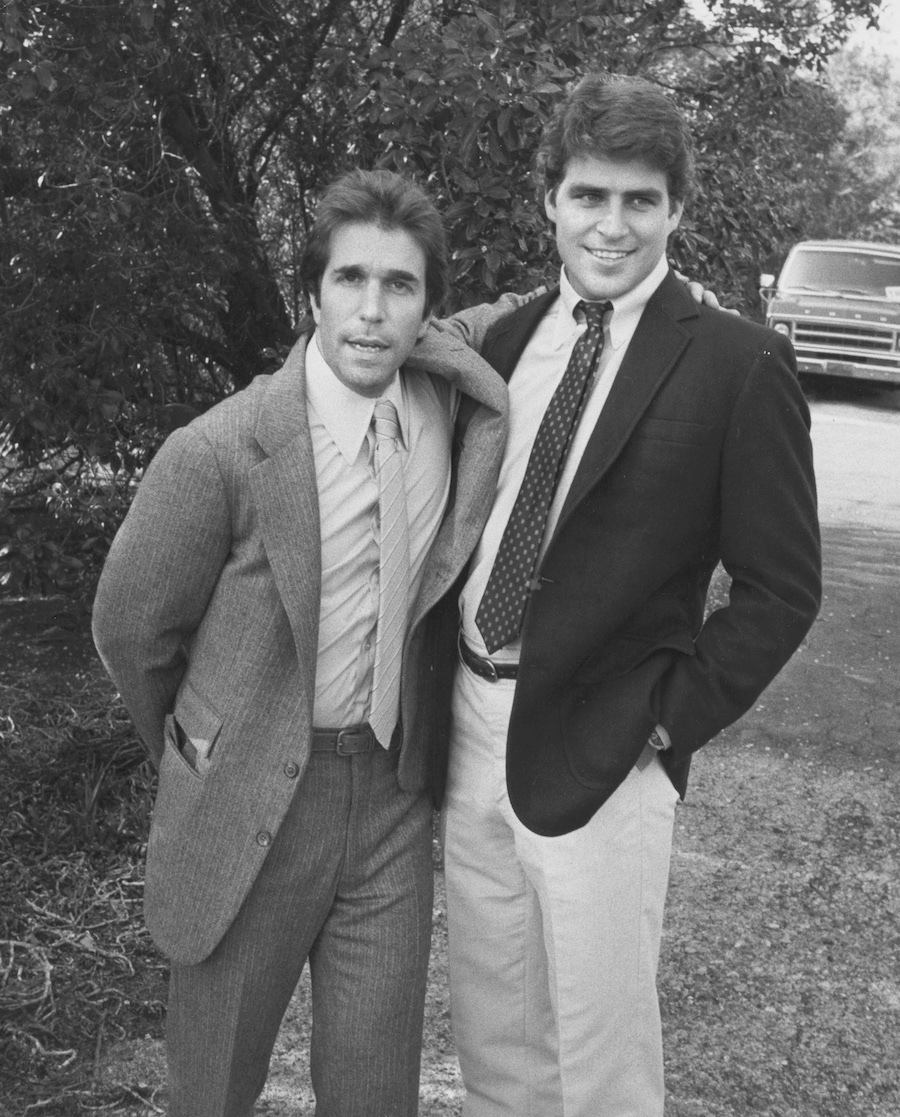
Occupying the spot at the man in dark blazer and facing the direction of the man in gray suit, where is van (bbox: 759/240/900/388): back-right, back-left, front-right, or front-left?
back-right

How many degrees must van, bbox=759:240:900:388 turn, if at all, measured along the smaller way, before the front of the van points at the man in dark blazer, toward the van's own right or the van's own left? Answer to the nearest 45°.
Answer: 0° — it already faces them

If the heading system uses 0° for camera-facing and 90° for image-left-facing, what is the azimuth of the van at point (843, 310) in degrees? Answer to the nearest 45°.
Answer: approximately 0°

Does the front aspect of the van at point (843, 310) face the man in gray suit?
yes

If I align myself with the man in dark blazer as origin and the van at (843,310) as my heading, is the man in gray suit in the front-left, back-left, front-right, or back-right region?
back-left
